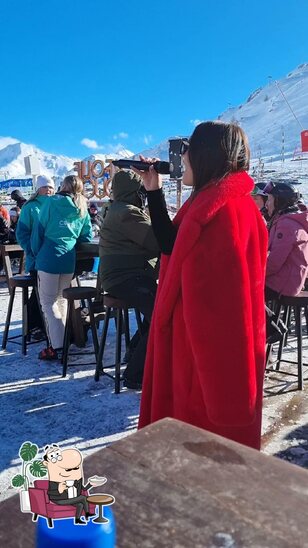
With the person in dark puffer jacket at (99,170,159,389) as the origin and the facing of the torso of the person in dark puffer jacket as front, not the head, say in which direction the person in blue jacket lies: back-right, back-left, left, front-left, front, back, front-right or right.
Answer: left

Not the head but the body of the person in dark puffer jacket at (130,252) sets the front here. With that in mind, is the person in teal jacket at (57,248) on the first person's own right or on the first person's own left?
on the first person's own left

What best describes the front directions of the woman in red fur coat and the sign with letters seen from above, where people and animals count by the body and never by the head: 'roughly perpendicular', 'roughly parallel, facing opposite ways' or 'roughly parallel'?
roughly perpendicular

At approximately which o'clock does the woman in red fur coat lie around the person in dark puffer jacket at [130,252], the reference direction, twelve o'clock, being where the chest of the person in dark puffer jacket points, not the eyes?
The woman in red fur coat is roughly at 4 o'clock from the person in dark puffer jacket.

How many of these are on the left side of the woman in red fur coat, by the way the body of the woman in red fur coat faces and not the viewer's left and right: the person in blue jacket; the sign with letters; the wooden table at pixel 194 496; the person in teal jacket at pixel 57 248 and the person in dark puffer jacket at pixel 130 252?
1

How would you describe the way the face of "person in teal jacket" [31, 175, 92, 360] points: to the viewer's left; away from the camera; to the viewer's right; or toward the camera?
away from the camera

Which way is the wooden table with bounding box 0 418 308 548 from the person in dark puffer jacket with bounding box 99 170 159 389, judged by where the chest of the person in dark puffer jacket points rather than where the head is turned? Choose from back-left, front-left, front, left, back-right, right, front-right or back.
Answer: back-right

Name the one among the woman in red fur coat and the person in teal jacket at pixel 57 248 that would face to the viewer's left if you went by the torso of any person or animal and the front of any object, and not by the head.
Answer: the woman in red fur coat

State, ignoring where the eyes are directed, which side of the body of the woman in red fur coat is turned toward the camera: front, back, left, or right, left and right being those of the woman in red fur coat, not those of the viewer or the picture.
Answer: left

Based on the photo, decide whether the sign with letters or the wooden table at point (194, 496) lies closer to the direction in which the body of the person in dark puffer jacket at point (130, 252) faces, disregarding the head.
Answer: the sign with letters

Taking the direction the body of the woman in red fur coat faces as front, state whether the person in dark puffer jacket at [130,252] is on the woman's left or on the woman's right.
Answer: on the woman's right

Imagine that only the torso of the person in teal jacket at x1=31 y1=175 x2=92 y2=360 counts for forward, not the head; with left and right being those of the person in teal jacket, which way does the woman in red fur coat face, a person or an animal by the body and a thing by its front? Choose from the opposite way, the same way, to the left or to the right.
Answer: to the left
